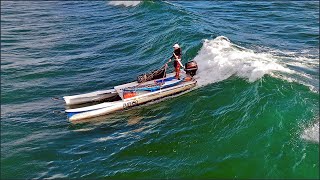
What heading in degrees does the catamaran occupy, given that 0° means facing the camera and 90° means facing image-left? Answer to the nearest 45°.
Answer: approximately 45°
